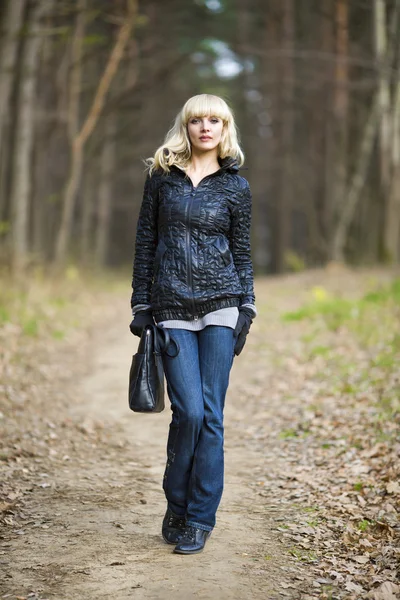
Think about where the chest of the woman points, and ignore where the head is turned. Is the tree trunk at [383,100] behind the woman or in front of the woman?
behind

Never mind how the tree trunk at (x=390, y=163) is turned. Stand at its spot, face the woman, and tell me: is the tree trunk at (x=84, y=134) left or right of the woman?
right

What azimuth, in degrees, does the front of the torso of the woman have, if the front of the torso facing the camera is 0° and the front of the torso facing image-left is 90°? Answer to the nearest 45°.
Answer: approximately 0°

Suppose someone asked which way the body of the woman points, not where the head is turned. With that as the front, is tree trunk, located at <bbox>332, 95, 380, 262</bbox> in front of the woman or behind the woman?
behind

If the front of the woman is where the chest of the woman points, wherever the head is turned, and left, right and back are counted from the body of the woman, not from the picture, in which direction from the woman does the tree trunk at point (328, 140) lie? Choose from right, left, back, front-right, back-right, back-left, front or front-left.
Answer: back

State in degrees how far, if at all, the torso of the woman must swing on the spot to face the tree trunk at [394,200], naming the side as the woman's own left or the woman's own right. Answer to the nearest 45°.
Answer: approximately 180°

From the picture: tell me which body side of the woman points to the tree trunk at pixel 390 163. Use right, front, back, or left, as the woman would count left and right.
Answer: back

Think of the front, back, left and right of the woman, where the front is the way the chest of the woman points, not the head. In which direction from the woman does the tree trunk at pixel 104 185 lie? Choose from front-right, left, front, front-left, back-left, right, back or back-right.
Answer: back
